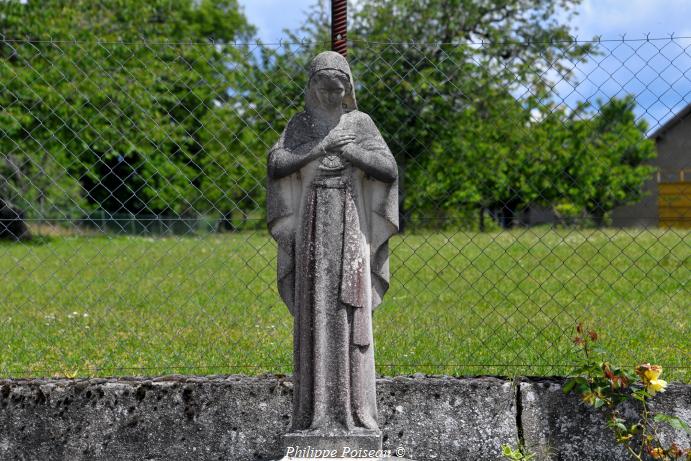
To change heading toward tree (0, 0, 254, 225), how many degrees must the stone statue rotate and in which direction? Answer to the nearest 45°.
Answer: approximately 135° to its right

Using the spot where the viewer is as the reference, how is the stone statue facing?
facing the viewer

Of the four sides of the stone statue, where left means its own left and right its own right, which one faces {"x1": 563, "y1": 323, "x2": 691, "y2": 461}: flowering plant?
left
